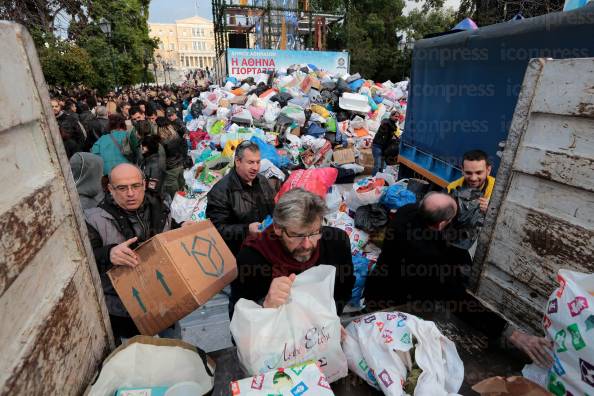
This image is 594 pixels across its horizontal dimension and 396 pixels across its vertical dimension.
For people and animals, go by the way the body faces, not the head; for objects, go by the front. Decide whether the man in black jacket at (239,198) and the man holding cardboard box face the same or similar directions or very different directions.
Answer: same or similar directions

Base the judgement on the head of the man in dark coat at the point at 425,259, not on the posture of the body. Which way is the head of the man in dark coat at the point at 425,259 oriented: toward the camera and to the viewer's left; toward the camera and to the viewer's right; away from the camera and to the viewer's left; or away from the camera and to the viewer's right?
away from the camera and to the viewer's right

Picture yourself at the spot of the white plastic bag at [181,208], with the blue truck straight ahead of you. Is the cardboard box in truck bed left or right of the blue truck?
right

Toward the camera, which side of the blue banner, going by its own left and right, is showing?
front

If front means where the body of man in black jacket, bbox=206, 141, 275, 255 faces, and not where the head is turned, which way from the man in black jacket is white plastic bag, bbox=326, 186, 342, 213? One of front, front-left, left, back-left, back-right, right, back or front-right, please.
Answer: left

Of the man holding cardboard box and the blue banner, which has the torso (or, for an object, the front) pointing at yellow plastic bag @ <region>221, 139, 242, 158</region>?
the blue banner

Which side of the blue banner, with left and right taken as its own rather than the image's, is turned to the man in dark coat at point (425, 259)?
front

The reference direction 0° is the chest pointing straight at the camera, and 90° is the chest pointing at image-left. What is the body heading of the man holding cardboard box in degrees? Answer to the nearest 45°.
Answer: approximately 315°

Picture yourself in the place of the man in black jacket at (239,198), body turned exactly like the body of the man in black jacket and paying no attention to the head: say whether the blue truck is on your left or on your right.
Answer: on your left

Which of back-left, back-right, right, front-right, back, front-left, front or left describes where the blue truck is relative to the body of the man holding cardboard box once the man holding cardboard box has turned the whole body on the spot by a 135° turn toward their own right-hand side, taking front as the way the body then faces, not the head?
back

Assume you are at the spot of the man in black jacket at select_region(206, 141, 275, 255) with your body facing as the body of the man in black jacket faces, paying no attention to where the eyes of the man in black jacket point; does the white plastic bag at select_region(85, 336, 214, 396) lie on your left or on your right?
on your right
